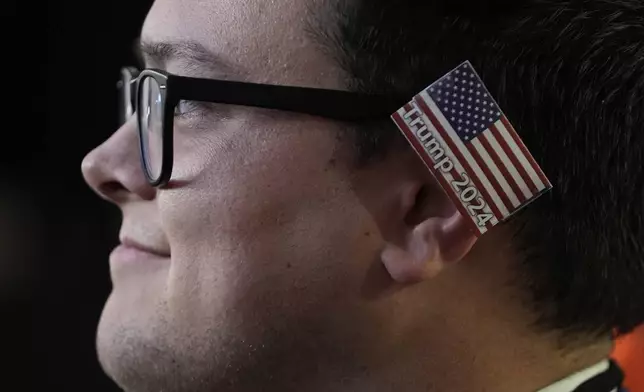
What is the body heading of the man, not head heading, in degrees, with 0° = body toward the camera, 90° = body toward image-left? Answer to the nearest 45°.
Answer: approximately 90°

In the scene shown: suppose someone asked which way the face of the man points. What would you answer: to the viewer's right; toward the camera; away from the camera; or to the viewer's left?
to the viewer's left
